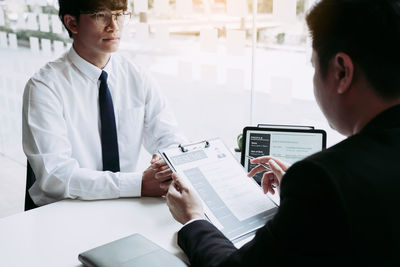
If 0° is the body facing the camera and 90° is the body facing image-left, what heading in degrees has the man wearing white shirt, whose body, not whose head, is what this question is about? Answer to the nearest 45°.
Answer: approximately 315°

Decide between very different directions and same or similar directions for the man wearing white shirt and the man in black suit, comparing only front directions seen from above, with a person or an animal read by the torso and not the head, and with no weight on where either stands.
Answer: very different directions

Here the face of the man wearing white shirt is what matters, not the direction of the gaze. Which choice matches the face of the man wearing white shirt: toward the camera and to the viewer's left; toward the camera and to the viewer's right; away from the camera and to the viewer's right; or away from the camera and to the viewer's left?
toward the camera and to the viewer's right

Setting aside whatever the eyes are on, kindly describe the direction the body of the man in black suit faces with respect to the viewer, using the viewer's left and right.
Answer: facing away from the viewer and to the left of the viewer

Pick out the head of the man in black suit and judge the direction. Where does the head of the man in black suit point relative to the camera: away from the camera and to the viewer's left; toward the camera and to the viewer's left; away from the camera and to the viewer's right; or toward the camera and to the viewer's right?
away from the camera and to the viewer's left
